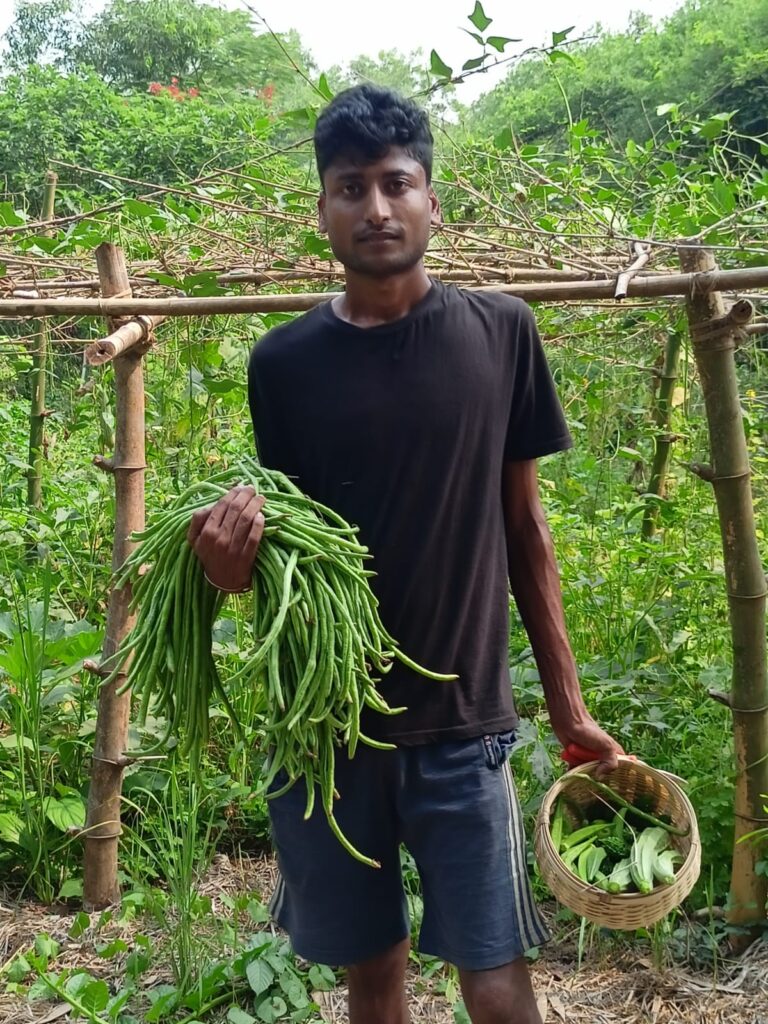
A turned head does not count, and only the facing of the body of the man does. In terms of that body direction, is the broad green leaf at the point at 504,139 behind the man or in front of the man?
behind

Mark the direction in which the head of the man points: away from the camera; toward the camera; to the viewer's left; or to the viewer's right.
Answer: toward the camera

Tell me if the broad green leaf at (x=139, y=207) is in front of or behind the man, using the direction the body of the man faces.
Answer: behind

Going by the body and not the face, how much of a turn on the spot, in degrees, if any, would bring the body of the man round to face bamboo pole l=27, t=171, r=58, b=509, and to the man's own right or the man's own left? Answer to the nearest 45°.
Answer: approximately 135° to the man's own right

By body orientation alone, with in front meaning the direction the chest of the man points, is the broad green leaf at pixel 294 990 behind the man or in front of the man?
behind

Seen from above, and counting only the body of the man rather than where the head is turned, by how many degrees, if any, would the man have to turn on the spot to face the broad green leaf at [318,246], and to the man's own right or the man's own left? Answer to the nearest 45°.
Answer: approximately 180°

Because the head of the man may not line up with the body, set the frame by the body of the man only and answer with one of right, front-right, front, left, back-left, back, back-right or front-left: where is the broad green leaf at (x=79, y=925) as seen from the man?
back-right

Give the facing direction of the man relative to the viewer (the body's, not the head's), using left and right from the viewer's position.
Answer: facing the viewer

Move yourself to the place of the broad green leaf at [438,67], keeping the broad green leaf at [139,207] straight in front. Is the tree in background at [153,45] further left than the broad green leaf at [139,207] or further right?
right

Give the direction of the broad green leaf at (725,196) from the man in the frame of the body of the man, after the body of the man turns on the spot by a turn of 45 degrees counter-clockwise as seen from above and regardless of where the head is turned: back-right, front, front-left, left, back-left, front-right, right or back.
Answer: left

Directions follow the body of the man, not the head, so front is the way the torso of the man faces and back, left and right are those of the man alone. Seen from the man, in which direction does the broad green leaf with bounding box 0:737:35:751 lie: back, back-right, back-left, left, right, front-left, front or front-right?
back-right

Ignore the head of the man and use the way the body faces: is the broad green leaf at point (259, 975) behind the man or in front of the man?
behind

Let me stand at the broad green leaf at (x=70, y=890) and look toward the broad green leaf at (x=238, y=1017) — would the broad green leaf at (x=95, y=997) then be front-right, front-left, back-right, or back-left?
front-right
